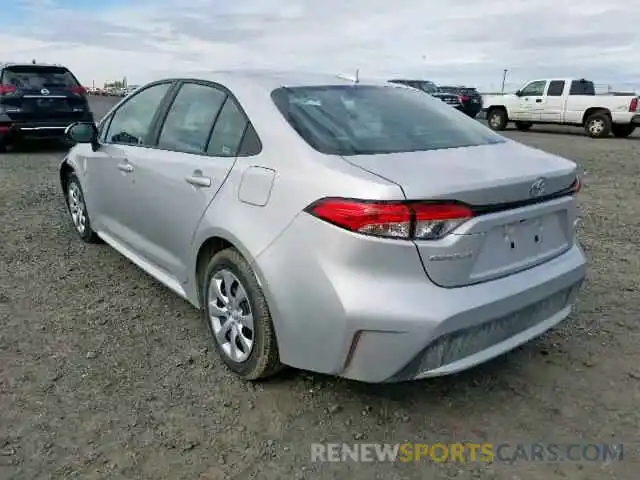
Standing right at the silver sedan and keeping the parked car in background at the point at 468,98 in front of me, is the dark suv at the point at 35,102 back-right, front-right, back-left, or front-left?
front-left

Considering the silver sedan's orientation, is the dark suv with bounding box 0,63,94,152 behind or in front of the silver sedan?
in front

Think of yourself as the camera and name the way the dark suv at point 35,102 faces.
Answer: facing away from the viewer

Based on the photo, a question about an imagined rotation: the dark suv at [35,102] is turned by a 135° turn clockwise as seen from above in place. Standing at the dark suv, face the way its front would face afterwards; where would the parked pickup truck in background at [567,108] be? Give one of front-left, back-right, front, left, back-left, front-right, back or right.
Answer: front-left

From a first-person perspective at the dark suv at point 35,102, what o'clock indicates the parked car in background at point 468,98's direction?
The parked car in background is roughly at 2 o'clock from the dark suv.

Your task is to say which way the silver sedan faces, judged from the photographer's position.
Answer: facing away from the viewer and to the left of the viewer

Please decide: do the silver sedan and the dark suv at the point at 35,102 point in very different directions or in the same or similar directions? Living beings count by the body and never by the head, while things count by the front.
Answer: same or similar directions

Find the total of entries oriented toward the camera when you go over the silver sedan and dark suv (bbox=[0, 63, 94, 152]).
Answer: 0

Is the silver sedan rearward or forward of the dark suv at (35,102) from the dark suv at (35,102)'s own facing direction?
rearward

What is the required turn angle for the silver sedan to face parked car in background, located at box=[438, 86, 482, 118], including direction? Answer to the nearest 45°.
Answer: approximately 45° to its right

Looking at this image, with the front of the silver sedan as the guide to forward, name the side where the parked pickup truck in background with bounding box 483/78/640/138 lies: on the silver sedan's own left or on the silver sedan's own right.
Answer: on the silver sedan's own right

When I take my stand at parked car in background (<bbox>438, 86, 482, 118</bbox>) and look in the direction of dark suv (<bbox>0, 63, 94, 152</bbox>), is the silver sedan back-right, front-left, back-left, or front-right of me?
front-left
